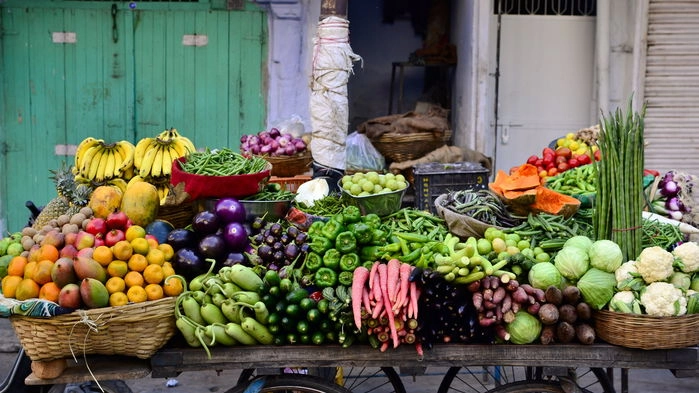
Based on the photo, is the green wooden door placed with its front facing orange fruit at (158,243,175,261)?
yes

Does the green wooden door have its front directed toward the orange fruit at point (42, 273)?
yes

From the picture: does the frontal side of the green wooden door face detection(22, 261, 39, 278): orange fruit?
yes

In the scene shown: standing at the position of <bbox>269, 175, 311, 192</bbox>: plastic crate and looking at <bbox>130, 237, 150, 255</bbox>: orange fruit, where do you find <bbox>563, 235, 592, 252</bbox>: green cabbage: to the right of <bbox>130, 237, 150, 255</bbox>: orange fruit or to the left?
left

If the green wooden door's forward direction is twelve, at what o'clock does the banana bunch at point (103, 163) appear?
The banana bunch is roughly at 12 o'clock from the green wooden door.

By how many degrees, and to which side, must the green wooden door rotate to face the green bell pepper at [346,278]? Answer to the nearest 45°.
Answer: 0° — it already faces it

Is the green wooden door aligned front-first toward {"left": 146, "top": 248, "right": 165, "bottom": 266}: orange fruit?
yes

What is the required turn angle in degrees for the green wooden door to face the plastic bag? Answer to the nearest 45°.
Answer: approximately 45° to its left

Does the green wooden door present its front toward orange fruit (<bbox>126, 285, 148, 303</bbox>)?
yes

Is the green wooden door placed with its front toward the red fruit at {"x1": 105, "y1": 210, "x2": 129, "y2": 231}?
yes

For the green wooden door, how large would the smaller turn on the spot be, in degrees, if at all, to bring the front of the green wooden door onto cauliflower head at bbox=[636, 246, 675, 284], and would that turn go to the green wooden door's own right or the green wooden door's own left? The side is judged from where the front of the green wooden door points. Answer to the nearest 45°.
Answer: approximately 45° to the green wooden door's own left

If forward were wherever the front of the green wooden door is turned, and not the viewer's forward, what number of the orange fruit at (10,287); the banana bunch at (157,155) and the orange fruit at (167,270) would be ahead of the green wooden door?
3
